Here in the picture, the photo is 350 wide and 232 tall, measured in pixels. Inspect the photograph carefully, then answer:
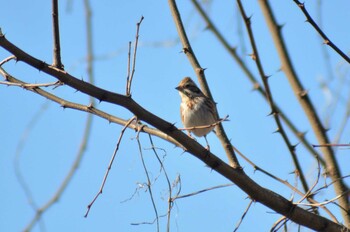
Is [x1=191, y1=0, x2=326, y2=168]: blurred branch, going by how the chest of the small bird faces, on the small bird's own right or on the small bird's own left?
on the small bird's own left

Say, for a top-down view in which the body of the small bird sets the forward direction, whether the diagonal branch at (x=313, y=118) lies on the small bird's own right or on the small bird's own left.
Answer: on the small bird's own left

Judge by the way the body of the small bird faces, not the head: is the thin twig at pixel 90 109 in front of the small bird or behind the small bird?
in front

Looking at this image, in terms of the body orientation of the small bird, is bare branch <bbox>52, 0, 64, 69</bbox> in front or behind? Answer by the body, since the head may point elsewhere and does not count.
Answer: in front

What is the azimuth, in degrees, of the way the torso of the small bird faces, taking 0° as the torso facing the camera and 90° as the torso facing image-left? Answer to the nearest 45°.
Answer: approximately 45°
